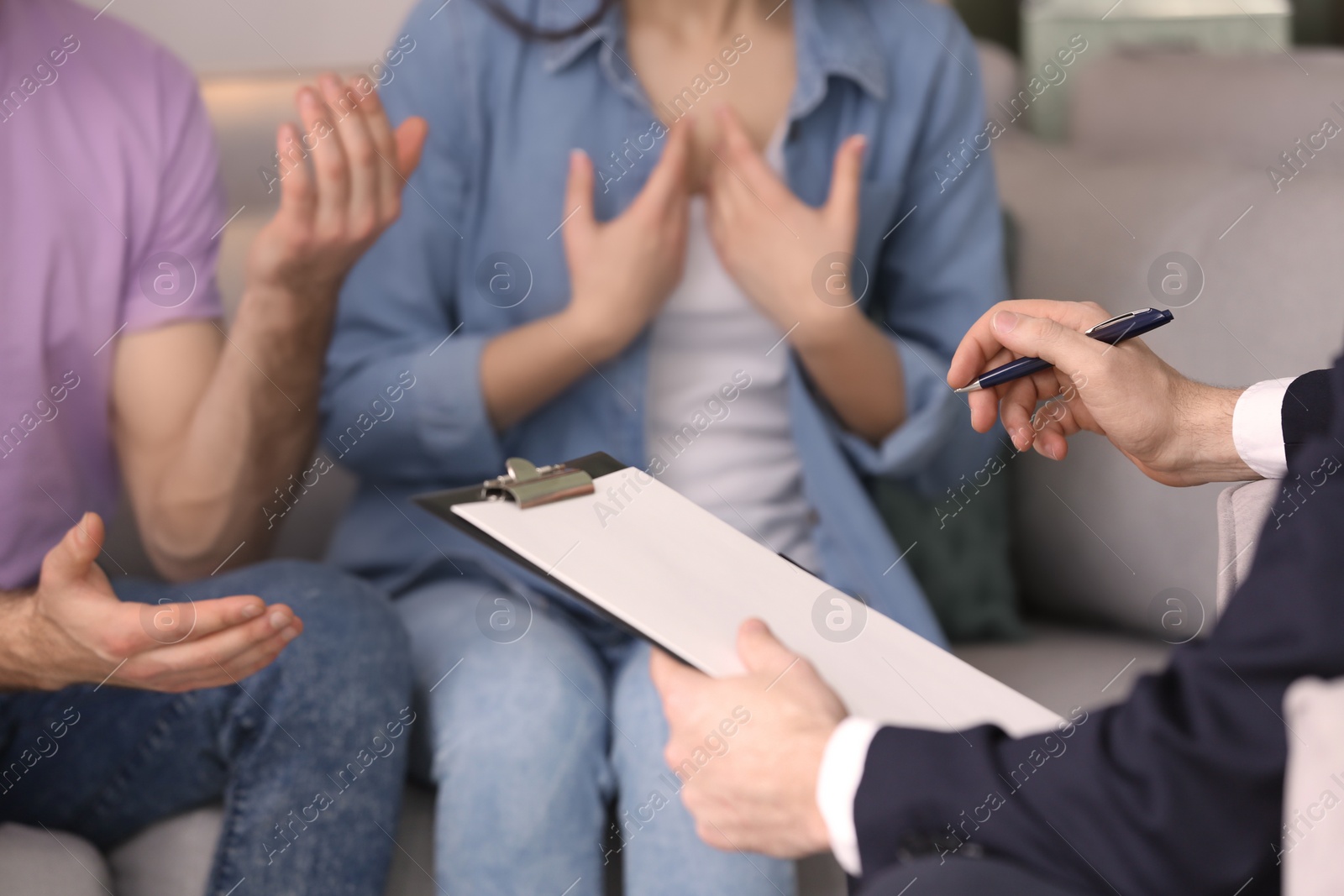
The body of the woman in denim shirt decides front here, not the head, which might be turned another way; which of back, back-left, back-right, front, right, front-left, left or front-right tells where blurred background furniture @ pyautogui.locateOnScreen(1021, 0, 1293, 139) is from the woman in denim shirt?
back-left

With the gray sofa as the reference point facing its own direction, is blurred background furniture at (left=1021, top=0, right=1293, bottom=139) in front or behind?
behind

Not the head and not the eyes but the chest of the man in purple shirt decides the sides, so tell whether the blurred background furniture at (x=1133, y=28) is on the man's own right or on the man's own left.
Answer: on the man's own left

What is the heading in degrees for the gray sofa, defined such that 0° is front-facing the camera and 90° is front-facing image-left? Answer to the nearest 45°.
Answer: approximately 0°

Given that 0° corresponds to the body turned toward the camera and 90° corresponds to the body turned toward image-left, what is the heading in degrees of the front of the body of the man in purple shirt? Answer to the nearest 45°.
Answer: approximately 315°
